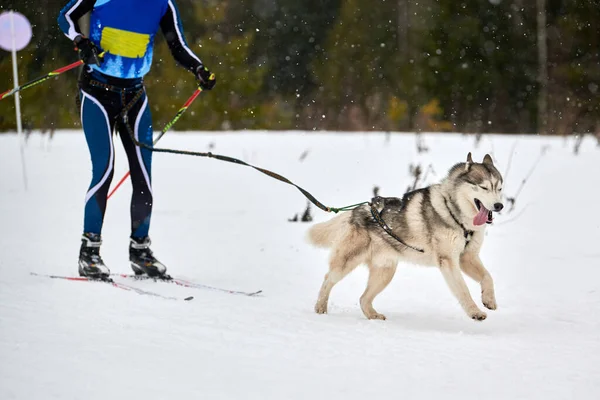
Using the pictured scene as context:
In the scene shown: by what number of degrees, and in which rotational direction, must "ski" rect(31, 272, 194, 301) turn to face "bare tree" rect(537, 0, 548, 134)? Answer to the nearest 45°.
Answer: approximately 90° to its left

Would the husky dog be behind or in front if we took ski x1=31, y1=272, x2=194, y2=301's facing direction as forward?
in front

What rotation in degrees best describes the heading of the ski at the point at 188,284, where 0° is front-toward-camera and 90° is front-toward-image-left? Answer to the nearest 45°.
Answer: approximately 315°

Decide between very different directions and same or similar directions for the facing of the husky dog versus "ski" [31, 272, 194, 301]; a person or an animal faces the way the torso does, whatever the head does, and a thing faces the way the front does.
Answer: same or similar directions

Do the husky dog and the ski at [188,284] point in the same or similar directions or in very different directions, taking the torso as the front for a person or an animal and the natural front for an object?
same or similar directions

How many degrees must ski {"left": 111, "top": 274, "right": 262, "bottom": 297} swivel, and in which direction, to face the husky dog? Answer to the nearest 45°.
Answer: approximately 45° to its left

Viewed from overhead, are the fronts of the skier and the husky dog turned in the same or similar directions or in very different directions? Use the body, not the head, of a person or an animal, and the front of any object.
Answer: same or similar directions

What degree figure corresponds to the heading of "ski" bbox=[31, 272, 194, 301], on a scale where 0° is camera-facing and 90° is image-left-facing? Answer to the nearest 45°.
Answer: approximately 315°

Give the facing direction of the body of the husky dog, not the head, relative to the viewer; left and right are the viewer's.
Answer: facing the viewer and to the right of the viewer

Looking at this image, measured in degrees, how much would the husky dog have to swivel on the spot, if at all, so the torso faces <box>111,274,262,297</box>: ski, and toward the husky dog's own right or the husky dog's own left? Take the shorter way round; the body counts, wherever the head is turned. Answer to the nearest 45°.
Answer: approximately 135° to the husky dog's own right
